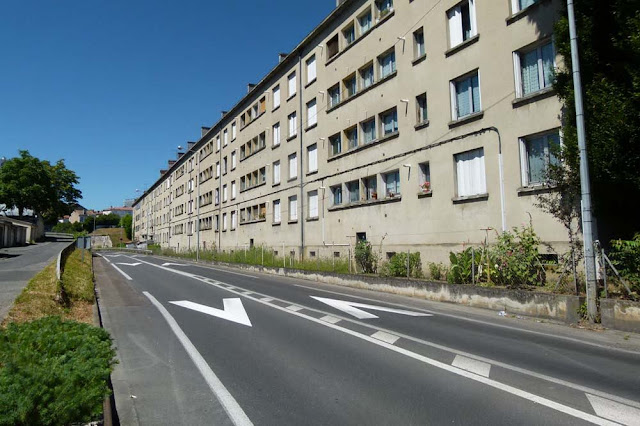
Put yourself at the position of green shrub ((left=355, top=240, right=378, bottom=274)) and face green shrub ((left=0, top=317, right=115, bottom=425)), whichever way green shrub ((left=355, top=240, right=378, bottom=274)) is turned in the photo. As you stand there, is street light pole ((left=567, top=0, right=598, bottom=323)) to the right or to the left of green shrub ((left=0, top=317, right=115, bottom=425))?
left

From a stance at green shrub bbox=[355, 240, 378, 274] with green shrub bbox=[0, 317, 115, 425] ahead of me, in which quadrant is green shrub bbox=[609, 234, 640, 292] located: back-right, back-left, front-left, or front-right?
front-left

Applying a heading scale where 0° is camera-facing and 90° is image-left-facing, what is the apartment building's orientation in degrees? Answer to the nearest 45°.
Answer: approximately 45°

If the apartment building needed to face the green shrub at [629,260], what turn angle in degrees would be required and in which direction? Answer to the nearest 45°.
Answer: approximately 45° to its left

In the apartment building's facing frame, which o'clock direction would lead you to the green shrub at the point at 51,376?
The green shrub is roughly at 11 o'clock from the apartment building.
